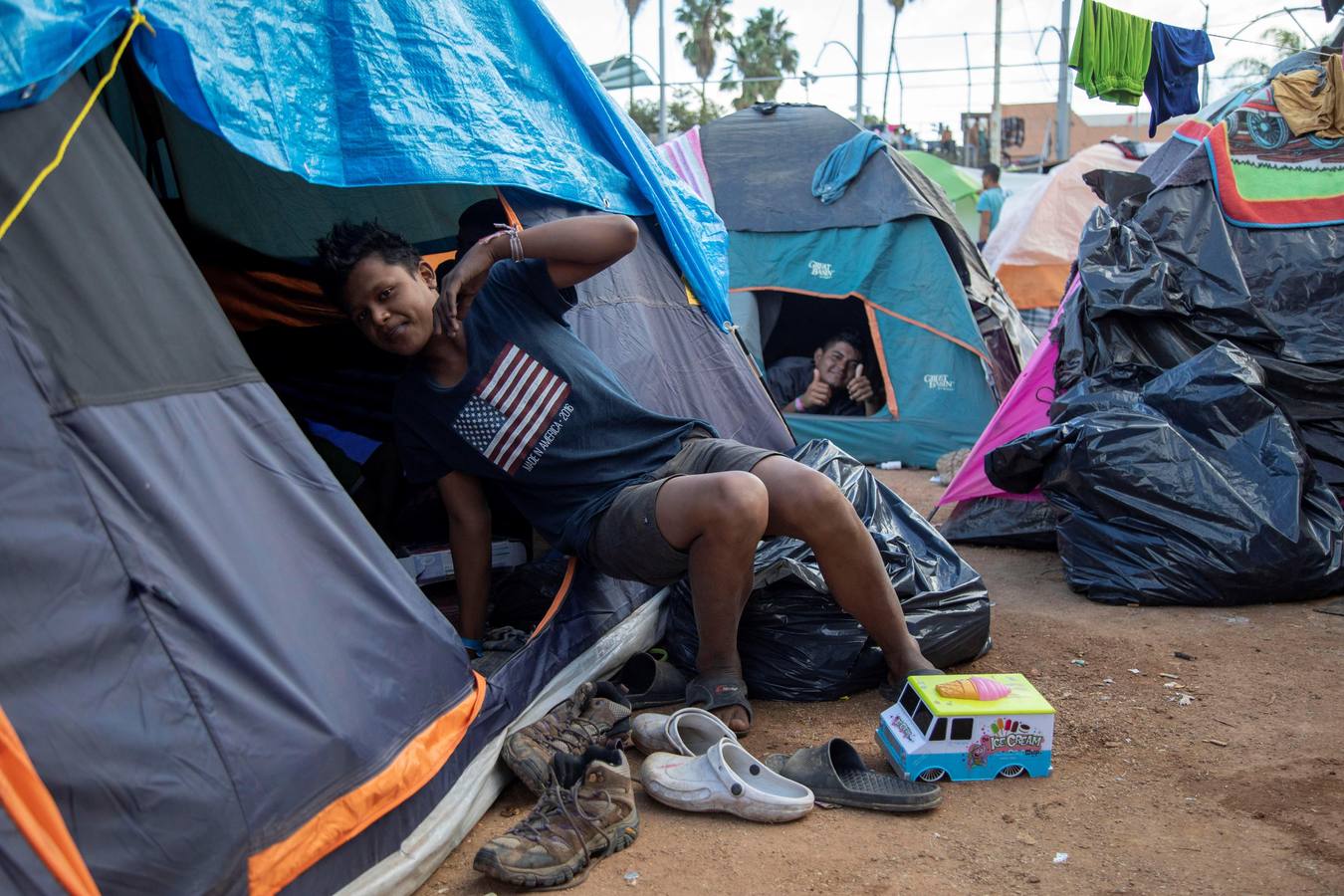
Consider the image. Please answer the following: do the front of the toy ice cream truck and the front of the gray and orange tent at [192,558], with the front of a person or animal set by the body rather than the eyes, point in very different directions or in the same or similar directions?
very different directions

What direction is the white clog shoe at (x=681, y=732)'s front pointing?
to the viewer's left

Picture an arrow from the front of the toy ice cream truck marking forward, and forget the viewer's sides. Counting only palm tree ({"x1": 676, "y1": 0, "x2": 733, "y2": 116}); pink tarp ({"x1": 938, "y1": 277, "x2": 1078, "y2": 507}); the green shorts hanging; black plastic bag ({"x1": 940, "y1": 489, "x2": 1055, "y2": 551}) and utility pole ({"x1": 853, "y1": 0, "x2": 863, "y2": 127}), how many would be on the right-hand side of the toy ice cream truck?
5

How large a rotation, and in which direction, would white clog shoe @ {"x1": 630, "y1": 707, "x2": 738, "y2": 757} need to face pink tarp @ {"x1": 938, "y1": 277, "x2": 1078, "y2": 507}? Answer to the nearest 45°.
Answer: approximately 135° to its right

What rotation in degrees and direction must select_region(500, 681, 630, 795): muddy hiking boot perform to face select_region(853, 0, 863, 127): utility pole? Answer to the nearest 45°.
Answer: approximately 135° to its right

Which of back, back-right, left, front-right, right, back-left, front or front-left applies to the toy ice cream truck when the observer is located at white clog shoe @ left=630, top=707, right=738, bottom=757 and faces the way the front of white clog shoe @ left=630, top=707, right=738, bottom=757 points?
back

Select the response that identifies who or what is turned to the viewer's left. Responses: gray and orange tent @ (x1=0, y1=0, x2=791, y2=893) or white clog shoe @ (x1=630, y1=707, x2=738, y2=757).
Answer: the white clog shoe

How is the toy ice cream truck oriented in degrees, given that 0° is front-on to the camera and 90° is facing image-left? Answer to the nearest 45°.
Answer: approximately 90°

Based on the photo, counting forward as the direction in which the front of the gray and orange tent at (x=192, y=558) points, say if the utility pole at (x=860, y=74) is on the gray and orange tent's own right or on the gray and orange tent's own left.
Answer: on the gray and orange tent's own left
